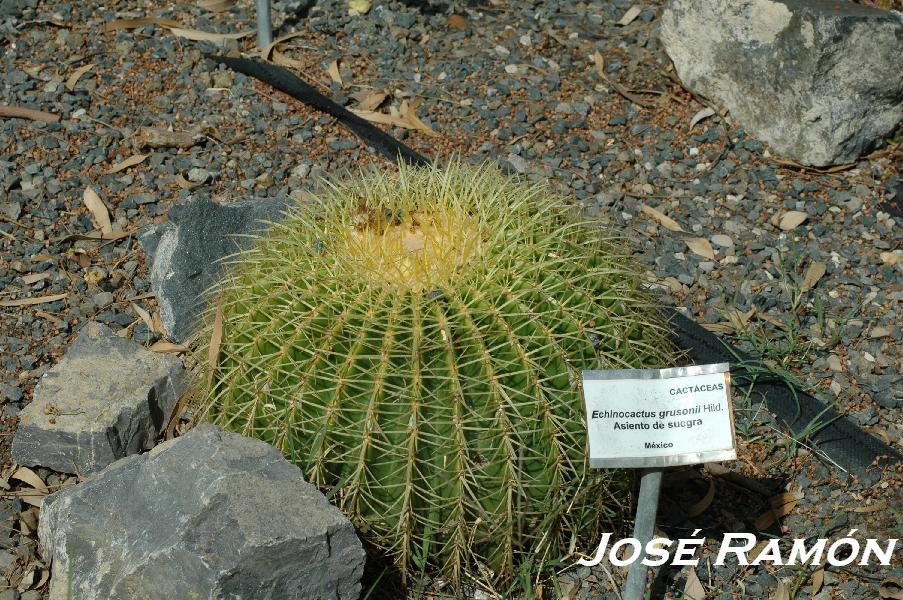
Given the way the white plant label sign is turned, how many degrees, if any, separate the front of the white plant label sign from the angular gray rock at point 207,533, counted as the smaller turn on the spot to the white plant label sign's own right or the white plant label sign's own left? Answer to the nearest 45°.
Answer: approximately 90° to the white plant label sign's own right

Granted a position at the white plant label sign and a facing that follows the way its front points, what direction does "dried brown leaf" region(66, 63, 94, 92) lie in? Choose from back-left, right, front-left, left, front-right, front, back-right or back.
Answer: back-right

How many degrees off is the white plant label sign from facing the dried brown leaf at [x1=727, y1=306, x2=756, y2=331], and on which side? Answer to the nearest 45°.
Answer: approximately 180°

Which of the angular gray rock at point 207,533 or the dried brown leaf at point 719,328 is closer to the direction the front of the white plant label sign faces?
the angular gray rock

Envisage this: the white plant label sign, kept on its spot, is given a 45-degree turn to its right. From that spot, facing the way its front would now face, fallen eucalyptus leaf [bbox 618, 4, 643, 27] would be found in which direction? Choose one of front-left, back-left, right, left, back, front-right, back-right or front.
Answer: back-right

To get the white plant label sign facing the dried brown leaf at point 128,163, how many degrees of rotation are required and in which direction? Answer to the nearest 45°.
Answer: approximately 135° to its right

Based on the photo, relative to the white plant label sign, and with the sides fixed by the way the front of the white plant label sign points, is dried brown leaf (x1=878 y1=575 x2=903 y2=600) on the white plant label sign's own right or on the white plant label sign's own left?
on the white plant label sign's own left

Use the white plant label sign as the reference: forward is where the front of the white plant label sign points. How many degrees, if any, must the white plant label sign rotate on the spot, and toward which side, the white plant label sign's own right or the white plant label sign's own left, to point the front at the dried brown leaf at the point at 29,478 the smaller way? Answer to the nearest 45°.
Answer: approximately 90° to the white plant label sign's own right

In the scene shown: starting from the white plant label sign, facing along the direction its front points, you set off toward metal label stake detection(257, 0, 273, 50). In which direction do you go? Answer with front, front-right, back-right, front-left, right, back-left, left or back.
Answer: back-right

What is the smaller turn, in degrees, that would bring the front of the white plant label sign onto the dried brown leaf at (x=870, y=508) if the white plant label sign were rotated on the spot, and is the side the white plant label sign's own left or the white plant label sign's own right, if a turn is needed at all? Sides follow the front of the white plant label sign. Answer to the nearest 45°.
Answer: approximately 135° to the white plant label sign's own left

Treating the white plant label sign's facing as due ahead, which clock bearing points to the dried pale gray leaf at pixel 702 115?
The dried pale gray leaf is roughly at 6 o'clock from the white plant label sign.

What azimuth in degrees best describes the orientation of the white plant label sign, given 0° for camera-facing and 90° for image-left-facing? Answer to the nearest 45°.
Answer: approximately 0°

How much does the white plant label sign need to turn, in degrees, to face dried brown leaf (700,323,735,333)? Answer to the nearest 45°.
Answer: approximately 180°

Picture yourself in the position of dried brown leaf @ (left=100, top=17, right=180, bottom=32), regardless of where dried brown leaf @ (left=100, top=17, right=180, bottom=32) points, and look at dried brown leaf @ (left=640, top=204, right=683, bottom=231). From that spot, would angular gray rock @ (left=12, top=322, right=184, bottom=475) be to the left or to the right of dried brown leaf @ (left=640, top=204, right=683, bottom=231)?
right

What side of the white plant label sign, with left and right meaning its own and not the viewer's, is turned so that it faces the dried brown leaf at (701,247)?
back
